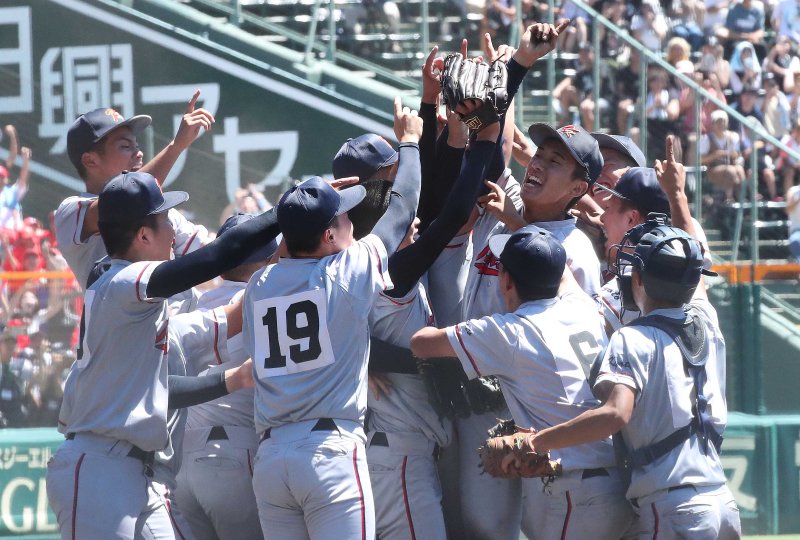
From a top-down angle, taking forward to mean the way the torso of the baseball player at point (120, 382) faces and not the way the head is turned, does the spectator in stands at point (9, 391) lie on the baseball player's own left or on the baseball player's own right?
on the baseball player's own left

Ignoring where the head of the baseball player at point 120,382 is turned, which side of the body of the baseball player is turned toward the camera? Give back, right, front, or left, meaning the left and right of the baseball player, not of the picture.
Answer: right

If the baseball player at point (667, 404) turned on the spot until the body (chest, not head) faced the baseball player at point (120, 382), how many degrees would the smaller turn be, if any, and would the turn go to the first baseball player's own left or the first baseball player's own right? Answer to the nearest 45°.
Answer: approximately 45° to the first baseball player's own left

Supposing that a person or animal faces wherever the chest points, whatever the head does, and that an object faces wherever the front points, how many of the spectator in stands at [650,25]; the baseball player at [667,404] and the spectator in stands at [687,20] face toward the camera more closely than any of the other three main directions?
2

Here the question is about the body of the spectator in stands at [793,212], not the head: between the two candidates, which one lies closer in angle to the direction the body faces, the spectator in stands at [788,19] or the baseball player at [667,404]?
the baseball player

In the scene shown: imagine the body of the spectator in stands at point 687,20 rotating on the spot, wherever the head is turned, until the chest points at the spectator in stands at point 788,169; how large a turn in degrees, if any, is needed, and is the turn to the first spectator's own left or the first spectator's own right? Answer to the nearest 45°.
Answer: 0° — they already face them

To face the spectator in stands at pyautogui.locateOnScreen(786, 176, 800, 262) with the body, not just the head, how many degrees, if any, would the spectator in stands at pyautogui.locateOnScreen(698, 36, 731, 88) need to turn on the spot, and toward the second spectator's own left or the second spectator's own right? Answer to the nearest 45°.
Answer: approximately 45° to the second spectator's own left

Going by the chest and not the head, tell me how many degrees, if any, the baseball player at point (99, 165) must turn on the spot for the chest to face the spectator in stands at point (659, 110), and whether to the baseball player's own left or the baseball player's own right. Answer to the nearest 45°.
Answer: approximately 45° to the baseball player's own left

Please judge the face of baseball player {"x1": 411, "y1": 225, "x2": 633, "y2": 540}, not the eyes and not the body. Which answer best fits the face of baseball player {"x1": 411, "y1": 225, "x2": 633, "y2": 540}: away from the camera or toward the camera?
away from the camera
